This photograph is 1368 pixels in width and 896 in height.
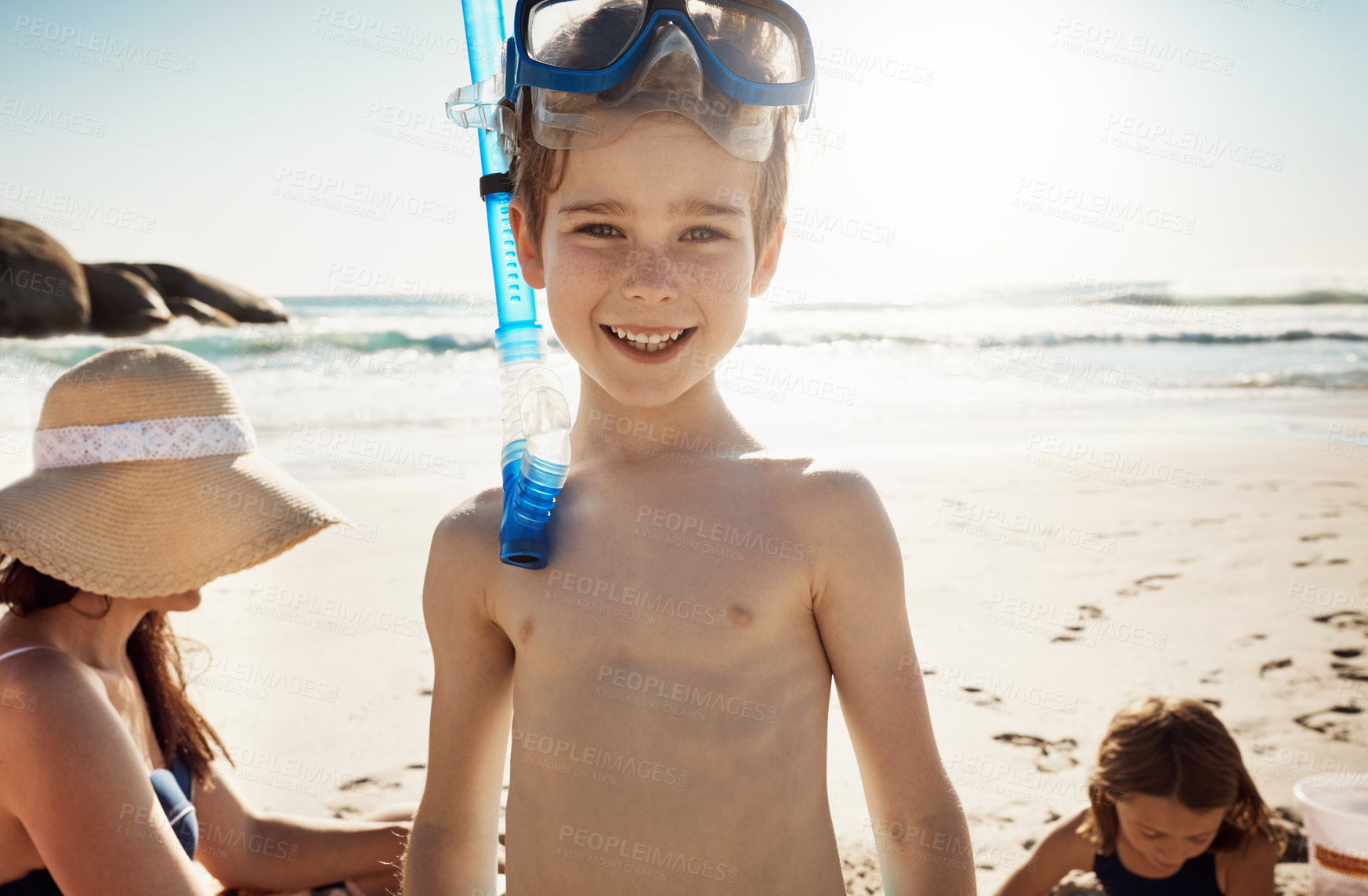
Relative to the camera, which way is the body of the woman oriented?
to the viewer's right

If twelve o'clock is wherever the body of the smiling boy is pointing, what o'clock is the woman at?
The woman is roughly at 4 o'clock from the smiling boy.

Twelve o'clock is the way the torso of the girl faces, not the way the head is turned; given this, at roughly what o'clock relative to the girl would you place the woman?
The woman is roughly at 2 o'clock from the girl.

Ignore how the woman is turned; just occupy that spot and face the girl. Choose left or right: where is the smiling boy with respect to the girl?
right

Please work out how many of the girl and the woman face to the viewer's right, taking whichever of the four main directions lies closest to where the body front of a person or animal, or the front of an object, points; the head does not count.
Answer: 1

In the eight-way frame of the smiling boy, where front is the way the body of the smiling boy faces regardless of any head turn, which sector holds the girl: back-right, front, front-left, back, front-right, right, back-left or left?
back-left

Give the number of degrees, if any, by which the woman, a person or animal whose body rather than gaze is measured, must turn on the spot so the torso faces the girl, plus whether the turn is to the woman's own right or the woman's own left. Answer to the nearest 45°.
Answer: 0° — they already face them
